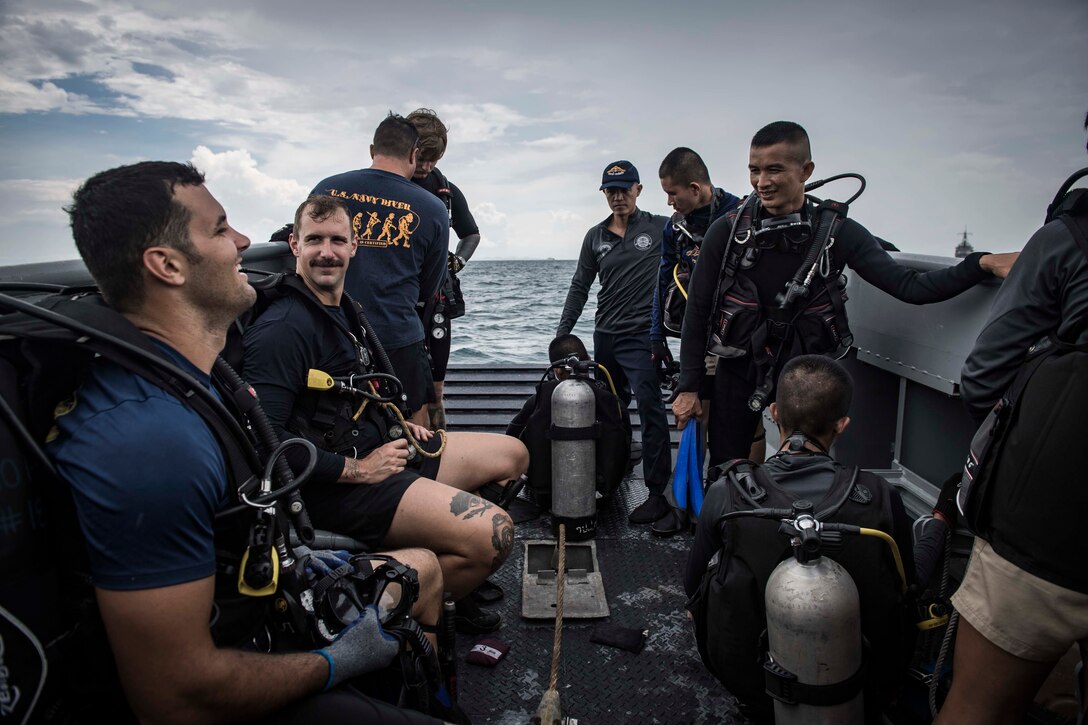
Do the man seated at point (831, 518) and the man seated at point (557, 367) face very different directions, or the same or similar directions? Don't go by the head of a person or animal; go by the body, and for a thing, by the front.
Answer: same or similar directions

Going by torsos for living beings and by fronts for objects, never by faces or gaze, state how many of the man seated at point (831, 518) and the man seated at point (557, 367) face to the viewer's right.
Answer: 0

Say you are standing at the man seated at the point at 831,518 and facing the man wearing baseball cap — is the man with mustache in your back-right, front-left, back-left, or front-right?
front-left

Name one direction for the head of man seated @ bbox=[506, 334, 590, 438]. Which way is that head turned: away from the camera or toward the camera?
away from the camera

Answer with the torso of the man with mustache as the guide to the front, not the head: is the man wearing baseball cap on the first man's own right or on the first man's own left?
on the first man's own left

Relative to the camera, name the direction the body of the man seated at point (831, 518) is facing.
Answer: away from the camera

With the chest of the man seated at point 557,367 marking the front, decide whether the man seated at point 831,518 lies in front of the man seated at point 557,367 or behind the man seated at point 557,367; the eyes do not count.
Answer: behind

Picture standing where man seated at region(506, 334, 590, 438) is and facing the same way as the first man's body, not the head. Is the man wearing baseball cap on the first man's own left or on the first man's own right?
on the first man's own right

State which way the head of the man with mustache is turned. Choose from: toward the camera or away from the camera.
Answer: toward the camera

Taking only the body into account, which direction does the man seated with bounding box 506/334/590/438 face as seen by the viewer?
away from the camera

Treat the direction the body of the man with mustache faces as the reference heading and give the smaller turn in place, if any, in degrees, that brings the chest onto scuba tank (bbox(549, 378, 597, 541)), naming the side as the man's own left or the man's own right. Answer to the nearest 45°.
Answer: approximately 45° to the man's own left

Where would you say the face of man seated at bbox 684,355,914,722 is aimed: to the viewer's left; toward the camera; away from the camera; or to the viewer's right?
away from the camera

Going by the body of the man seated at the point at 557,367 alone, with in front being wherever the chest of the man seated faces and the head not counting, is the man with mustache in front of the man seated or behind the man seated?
behind

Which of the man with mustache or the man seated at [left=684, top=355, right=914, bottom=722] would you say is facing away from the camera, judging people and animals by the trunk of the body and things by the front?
the man seated

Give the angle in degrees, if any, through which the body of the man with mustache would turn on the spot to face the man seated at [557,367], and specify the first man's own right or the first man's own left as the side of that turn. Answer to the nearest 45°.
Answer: approximately 45° to the first man's own left

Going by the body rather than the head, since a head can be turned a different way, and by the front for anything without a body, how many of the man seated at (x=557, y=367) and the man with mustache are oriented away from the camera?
1

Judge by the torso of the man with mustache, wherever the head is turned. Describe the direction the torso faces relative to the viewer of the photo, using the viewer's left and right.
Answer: facing to the right of the viewer
